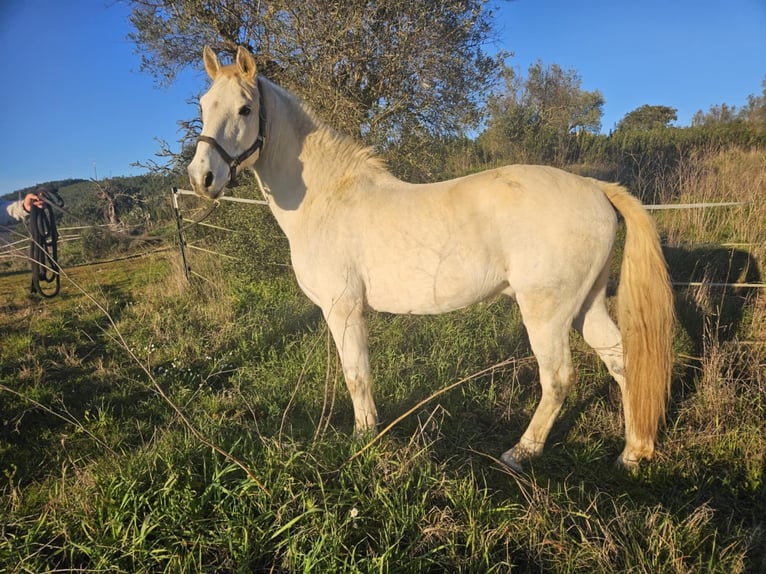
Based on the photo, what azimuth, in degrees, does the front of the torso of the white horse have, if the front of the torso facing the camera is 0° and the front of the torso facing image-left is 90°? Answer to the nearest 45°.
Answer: approximately 90°

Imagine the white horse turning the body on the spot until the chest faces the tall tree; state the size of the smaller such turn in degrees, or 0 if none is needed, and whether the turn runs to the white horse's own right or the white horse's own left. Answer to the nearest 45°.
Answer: approximately 90° to the white horse's own right
